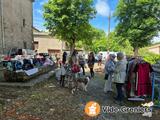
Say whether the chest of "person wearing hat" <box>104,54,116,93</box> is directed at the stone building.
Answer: no

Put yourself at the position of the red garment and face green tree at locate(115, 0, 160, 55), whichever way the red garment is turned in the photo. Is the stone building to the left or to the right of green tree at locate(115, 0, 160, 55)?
left

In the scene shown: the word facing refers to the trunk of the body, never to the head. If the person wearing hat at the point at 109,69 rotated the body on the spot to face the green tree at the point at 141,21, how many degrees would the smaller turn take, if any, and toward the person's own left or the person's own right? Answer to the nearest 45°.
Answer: approximately 90° to the person's own left

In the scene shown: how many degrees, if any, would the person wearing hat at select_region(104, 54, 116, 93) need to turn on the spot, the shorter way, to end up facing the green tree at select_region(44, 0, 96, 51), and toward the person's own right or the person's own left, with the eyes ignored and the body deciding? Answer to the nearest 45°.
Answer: approximately 90° to the person's own left

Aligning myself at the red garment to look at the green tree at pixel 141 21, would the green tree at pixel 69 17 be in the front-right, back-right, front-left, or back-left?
front-left
